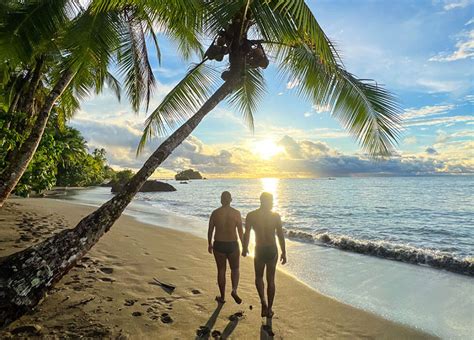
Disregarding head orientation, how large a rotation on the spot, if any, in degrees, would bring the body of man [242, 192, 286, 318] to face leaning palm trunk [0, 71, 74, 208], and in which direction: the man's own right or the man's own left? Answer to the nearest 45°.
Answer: approximately 90° to the man's own left

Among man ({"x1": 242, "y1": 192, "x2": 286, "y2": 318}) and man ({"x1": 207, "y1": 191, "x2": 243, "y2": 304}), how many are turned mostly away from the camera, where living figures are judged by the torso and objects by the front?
2

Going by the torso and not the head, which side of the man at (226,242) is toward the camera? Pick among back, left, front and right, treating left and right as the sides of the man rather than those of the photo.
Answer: back

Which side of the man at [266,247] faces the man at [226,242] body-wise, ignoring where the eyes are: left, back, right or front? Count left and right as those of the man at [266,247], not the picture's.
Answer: left

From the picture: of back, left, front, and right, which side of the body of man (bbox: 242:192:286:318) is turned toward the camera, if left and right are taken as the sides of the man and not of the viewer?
back

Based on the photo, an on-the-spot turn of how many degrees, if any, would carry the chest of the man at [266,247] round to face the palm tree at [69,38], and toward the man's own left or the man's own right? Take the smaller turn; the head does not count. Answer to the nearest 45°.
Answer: approximately 90° to the man's own left
